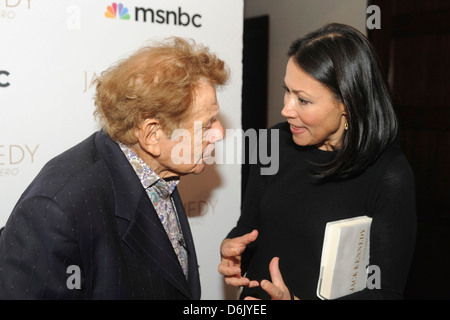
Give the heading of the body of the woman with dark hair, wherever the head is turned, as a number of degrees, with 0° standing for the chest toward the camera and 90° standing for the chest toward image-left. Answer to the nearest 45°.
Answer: approximately 45°
